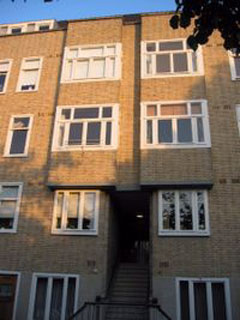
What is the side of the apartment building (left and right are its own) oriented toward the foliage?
front

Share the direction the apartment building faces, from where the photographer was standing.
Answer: facing the viewer
